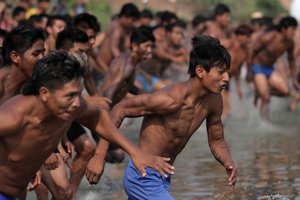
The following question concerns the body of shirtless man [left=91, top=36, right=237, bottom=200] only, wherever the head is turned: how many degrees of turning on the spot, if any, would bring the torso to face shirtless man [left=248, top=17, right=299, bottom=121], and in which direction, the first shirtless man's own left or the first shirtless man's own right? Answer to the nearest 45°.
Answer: approximately 135° to the first shirtless man's own left

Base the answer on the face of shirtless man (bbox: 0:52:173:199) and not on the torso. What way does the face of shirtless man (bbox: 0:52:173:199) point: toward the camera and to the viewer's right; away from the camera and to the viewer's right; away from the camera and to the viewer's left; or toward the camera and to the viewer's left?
toward the camera and to the viewer's right

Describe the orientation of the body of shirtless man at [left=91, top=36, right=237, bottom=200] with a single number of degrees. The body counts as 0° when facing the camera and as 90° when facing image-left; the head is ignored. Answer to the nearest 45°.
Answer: approximately 315°

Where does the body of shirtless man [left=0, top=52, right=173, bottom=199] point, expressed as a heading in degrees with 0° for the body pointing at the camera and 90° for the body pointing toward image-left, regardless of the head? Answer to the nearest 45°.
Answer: approximately 315°

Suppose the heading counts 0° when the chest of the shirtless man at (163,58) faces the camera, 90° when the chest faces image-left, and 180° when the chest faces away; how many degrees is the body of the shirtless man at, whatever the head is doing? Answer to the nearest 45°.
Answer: approximately 315°

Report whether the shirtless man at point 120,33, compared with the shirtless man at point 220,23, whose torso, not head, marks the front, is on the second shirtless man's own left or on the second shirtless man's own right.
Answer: on the second shirtless man's own right

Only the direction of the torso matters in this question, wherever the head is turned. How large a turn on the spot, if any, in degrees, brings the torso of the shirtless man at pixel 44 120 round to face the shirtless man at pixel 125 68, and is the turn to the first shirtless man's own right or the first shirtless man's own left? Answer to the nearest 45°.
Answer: approximately 135° to the first shirtless man's own left

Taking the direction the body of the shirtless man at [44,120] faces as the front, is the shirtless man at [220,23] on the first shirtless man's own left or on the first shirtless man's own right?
on the first shirtless man's own left
